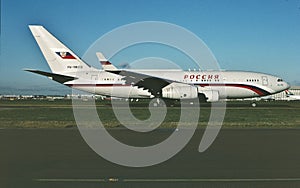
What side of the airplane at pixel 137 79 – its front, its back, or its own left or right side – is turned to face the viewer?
right
